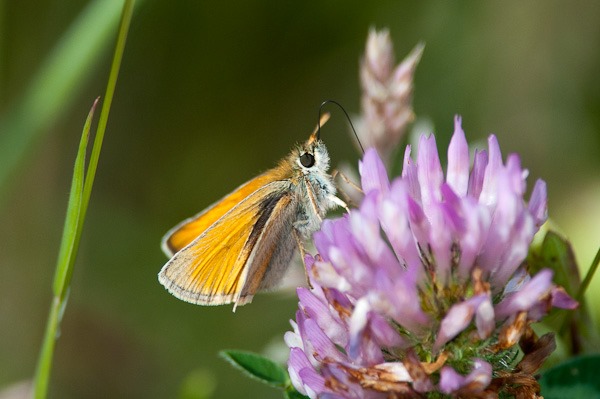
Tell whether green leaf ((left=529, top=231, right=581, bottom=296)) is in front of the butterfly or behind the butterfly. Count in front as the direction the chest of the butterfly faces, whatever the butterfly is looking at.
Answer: in front

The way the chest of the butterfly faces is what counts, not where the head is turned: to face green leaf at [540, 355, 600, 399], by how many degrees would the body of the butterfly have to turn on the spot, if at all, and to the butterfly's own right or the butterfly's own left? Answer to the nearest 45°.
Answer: approximately 45° to the butterfly's own right

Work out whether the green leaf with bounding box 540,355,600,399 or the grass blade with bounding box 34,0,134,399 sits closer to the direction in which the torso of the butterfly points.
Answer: the green leaf

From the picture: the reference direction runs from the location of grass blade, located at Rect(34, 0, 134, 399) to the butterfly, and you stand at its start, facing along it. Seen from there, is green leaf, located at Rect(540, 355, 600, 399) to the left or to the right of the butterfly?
right

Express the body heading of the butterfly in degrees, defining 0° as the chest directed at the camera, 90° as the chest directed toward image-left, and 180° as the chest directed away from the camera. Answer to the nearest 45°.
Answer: approximately 270°

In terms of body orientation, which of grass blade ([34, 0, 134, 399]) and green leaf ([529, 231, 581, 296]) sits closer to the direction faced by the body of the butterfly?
the green leaf

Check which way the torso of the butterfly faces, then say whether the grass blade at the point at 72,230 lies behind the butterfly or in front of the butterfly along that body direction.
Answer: behind
